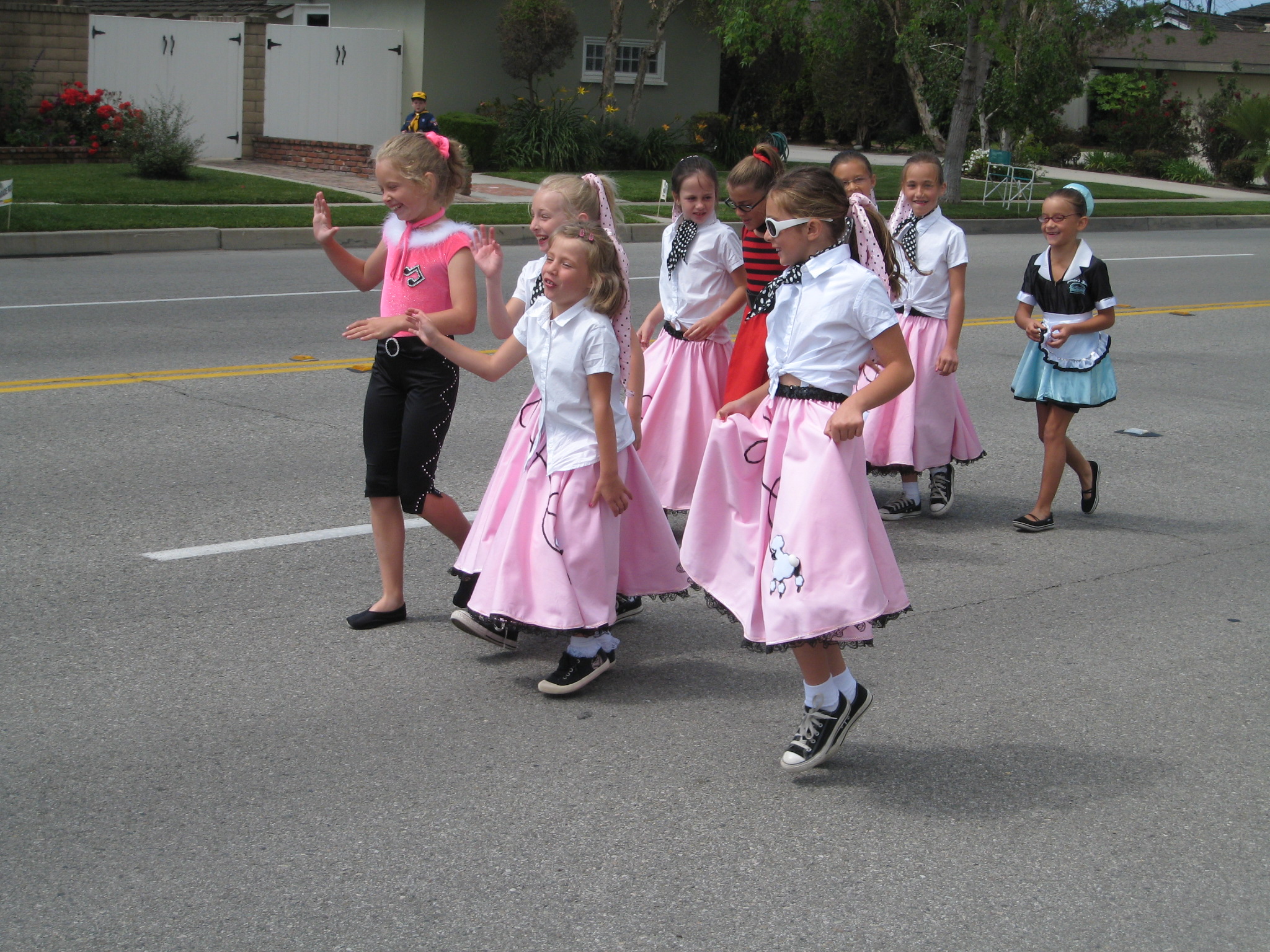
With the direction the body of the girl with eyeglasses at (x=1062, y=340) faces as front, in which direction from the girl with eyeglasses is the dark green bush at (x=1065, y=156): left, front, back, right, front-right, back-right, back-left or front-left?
back-right

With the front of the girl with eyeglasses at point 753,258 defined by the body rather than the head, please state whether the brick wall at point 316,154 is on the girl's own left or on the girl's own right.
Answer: on the girl's own right

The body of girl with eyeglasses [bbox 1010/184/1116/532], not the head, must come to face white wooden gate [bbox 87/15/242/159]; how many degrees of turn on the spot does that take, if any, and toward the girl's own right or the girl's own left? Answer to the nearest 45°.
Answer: approximately 90° to the girl's own right

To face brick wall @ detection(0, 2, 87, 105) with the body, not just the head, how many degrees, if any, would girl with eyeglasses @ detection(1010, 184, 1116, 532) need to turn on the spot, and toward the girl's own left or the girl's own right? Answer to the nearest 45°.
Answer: approximately 90° to the girl's own right

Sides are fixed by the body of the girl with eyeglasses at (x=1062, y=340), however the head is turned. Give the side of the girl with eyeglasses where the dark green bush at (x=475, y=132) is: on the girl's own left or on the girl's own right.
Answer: on the girl's own right

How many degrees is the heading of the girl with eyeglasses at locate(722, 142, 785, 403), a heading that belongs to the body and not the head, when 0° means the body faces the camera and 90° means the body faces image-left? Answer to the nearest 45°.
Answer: approximately 45°

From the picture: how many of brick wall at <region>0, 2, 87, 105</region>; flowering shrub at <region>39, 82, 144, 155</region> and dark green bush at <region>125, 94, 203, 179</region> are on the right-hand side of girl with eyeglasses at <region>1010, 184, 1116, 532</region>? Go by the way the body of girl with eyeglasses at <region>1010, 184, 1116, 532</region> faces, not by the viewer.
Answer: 3

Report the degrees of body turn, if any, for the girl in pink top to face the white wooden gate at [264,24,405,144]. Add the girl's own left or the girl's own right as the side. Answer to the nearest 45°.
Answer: approximately 135° to the girl's own right
